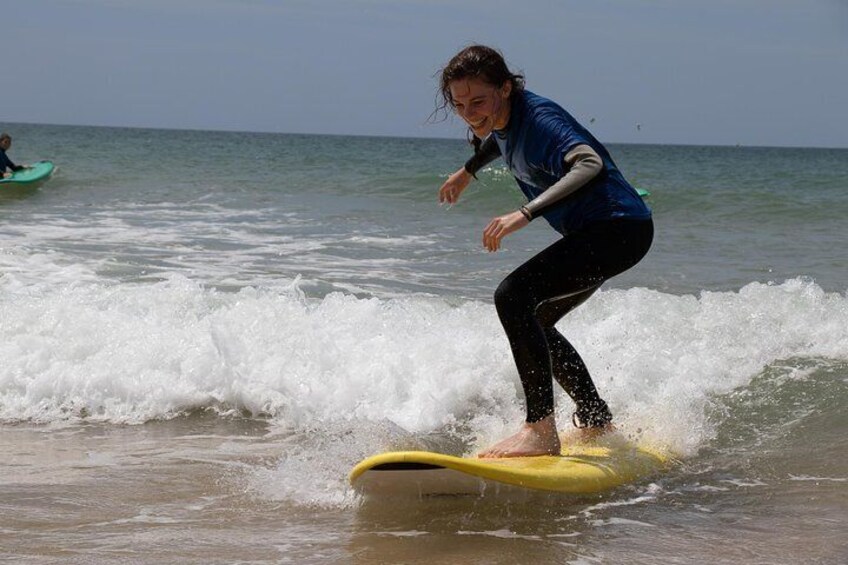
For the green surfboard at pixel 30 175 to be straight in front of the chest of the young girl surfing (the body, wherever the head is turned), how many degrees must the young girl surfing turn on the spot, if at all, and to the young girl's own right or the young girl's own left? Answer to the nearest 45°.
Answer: approximately 45° to the young girl's own right

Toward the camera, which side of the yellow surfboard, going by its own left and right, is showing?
left

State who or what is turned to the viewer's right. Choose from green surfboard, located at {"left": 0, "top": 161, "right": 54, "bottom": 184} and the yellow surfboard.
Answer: the green surfboard

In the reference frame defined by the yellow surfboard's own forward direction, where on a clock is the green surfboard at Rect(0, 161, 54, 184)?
The green surfboard is roughly at 2 o'clock from the yellow surfboard.

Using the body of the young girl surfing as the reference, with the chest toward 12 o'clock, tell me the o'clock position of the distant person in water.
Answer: The distant person in water is roughly at 2 o'clock from the young girl surfing.

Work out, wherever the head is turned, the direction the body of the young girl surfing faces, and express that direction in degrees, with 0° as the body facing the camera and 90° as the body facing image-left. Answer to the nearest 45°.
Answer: approximately 90°

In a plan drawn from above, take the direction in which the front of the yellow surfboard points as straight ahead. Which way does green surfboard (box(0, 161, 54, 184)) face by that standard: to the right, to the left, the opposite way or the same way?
the opposite way

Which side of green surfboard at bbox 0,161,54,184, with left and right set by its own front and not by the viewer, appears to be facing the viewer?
right

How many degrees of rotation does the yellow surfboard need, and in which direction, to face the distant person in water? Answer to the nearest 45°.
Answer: approximately 45° to its right

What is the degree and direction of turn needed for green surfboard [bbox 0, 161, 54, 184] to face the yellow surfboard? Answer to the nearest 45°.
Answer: approximately 90° to its right
